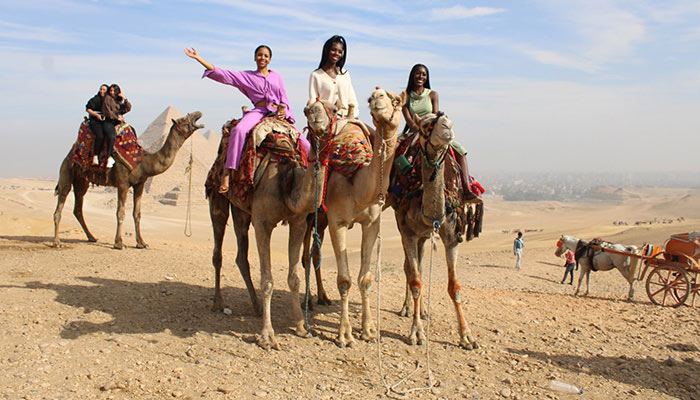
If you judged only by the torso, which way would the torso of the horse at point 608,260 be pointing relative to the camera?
to the viewer's left

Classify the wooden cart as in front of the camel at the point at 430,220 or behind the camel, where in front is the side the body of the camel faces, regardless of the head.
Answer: behind

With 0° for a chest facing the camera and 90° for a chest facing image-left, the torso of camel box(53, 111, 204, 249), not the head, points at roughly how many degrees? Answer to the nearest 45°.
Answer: approximately 270°

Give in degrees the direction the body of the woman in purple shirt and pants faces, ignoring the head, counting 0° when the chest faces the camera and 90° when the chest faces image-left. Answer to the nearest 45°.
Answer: approximately 0°
